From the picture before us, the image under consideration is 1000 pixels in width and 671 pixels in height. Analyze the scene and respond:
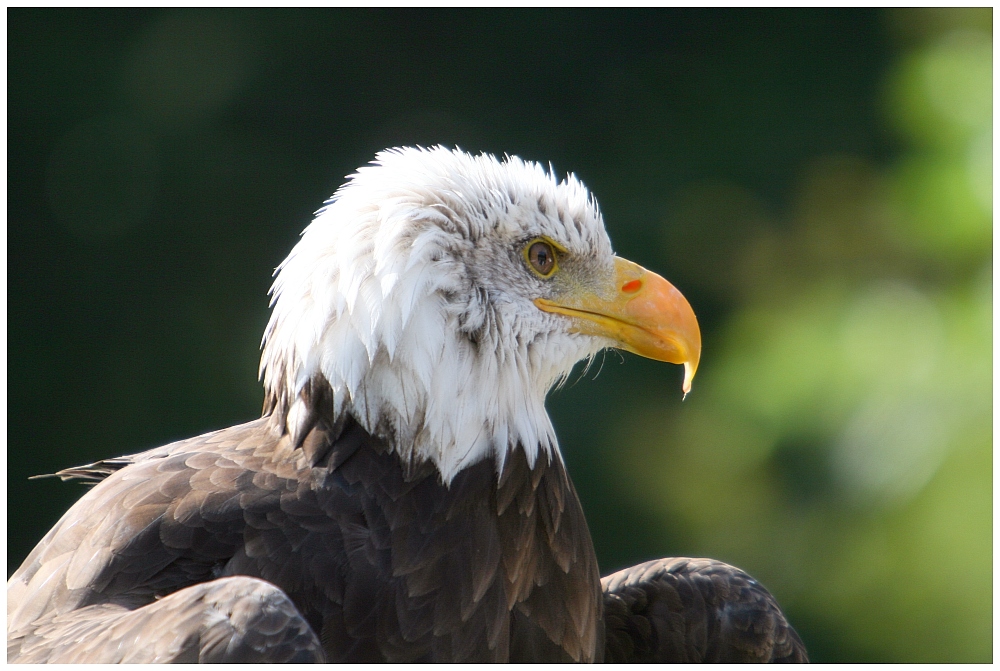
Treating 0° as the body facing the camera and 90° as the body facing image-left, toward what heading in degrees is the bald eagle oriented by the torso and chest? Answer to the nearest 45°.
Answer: approximately 315°
